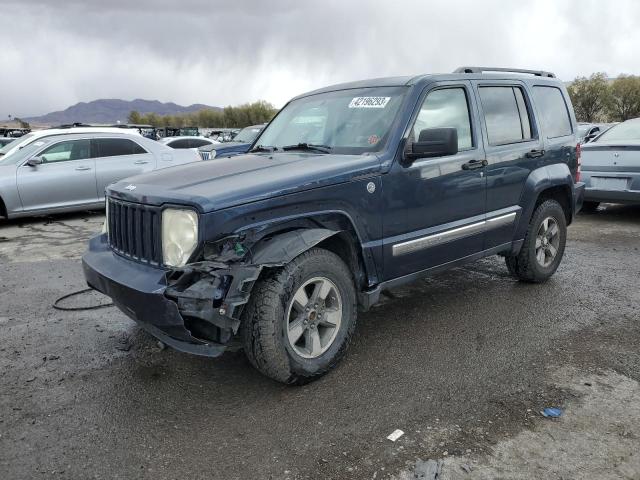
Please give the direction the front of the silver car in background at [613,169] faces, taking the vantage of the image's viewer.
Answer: facing away from the viewer and to the right of the viewer

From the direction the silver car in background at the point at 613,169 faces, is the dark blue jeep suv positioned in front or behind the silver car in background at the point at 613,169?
behind

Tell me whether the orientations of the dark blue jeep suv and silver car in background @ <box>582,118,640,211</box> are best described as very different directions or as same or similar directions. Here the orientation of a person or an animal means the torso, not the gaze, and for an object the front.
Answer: very different directions

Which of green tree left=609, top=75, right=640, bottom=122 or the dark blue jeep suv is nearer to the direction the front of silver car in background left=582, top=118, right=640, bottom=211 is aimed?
the green tree

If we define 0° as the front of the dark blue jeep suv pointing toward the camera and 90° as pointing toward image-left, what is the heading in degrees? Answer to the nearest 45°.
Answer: approximately 45°

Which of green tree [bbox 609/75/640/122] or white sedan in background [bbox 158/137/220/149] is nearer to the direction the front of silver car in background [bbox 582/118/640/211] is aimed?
the green tree

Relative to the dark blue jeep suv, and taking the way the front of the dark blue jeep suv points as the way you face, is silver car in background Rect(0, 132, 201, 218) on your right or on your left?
on your right

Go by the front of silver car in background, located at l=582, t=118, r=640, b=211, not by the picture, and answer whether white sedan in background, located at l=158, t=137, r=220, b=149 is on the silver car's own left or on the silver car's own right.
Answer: on the silver car's own left
